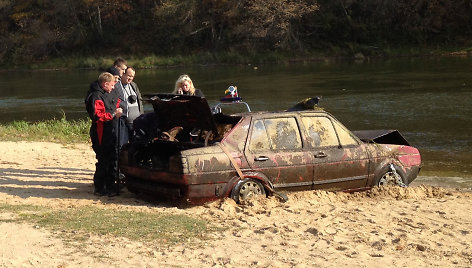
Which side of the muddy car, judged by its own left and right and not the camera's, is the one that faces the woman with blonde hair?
left

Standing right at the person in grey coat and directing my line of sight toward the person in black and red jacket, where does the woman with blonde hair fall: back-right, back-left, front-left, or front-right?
back-left

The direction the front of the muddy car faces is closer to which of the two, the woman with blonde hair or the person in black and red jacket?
the woman with blonde hair

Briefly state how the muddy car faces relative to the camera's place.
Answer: facing away from the viewer and to the right of the viewer

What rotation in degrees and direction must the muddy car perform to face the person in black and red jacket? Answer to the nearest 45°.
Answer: approximately 135° to its left

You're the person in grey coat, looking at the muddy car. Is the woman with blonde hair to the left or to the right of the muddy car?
left

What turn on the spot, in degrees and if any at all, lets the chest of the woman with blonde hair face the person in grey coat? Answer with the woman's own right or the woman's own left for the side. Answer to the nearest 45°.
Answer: approximately 45° to the woman's own right

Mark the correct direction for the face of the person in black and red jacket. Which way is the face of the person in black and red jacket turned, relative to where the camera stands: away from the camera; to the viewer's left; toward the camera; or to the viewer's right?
to the viewer's right

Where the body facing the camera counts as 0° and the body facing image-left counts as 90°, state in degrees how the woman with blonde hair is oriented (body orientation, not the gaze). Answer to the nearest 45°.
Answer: approximately 45°
